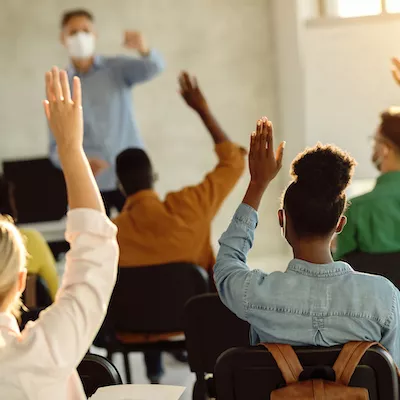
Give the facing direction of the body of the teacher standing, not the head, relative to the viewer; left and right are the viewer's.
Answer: facing the viewer

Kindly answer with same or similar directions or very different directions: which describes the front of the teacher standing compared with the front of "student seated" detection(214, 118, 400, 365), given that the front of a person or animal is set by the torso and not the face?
very different directions

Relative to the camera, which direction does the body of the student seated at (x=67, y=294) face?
away from the camera

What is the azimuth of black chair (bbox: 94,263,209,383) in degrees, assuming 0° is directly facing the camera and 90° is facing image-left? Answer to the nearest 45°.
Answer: approximately 180°

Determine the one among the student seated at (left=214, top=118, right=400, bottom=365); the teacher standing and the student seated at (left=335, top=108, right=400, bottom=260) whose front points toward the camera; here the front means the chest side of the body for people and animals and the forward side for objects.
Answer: the teacher standing

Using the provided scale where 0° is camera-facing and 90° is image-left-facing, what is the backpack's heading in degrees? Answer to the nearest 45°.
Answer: approximately 0°

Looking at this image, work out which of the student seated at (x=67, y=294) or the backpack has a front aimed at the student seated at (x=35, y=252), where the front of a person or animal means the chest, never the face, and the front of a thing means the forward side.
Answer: the student seated at (x=67, y=294)

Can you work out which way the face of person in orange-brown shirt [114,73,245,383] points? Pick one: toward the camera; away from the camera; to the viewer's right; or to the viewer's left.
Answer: away from the camera

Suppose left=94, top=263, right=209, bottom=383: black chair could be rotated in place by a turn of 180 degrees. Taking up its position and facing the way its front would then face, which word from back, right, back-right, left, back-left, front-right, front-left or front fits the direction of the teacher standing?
back

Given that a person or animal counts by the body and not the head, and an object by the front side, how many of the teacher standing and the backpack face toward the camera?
2

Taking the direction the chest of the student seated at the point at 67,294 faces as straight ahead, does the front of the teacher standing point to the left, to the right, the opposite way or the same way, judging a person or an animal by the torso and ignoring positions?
the opposite way

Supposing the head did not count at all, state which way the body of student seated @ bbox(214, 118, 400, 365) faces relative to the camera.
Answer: away from the camera
